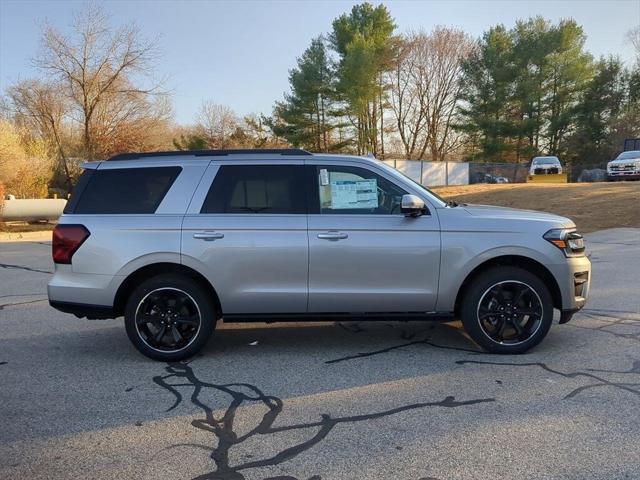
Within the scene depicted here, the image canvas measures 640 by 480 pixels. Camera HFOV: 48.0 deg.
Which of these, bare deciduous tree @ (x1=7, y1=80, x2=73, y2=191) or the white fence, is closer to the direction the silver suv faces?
the white fence

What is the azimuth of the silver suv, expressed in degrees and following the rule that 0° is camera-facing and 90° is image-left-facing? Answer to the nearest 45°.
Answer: approximately 270°

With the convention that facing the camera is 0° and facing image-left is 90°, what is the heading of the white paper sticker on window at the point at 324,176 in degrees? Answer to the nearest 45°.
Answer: approximately 0°

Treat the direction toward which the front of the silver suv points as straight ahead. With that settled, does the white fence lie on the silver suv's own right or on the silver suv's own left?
on the silver suv's own left

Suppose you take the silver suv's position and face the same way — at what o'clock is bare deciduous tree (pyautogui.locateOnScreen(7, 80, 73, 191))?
The bare deciduous tree is roughly at 8 o'clock from the silver suv.

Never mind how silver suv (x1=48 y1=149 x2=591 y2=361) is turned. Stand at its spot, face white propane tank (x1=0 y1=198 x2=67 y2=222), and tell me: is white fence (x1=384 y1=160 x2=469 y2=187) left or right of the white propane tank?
right

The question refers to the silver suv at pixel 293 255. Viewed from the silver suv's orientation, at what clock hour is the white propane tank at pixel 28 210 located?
The white propane tank is roughly at 8 o'clock from the silver suv.
